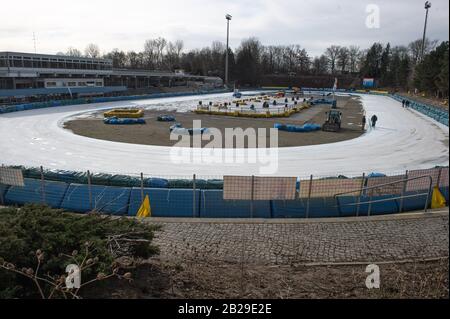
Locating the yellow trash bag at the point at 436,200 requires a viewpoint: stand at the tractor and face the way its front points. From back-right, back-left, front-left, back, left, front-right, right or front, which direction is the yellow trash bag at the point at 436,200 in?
front-left

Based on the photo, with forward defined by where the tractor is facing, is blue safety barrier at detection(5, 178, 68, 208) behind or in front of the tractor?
in front

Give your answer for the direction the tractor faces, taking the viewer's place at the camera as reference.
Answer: facing the viewer and to the left of the viewer

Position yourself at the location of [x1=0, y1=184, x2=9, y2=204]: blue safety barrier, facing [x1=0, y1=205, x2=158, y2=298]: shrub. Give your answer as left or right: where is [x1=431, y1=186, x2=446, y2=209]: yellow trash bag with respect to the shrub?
left

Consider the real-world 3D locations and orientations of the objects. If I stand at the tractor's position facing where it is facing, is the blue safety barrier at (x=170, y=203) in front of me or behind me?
in front
